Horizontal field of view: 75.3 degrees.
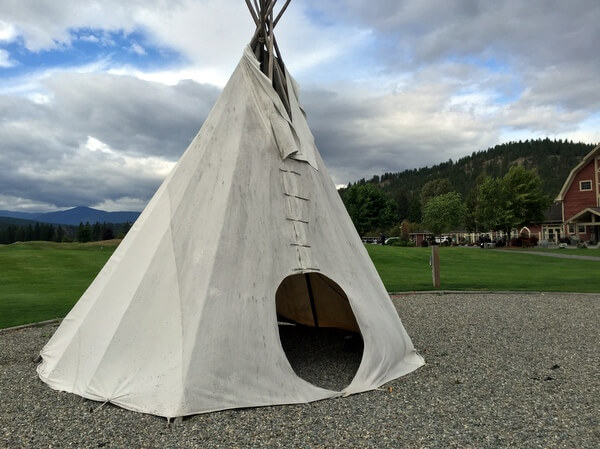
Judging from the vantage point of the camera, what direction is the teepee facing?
facing the viewer and to the right of the viewer

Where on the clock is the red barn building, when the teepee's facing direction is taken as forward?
The red barn building is roughly at 9 o'clock from the teepee.
